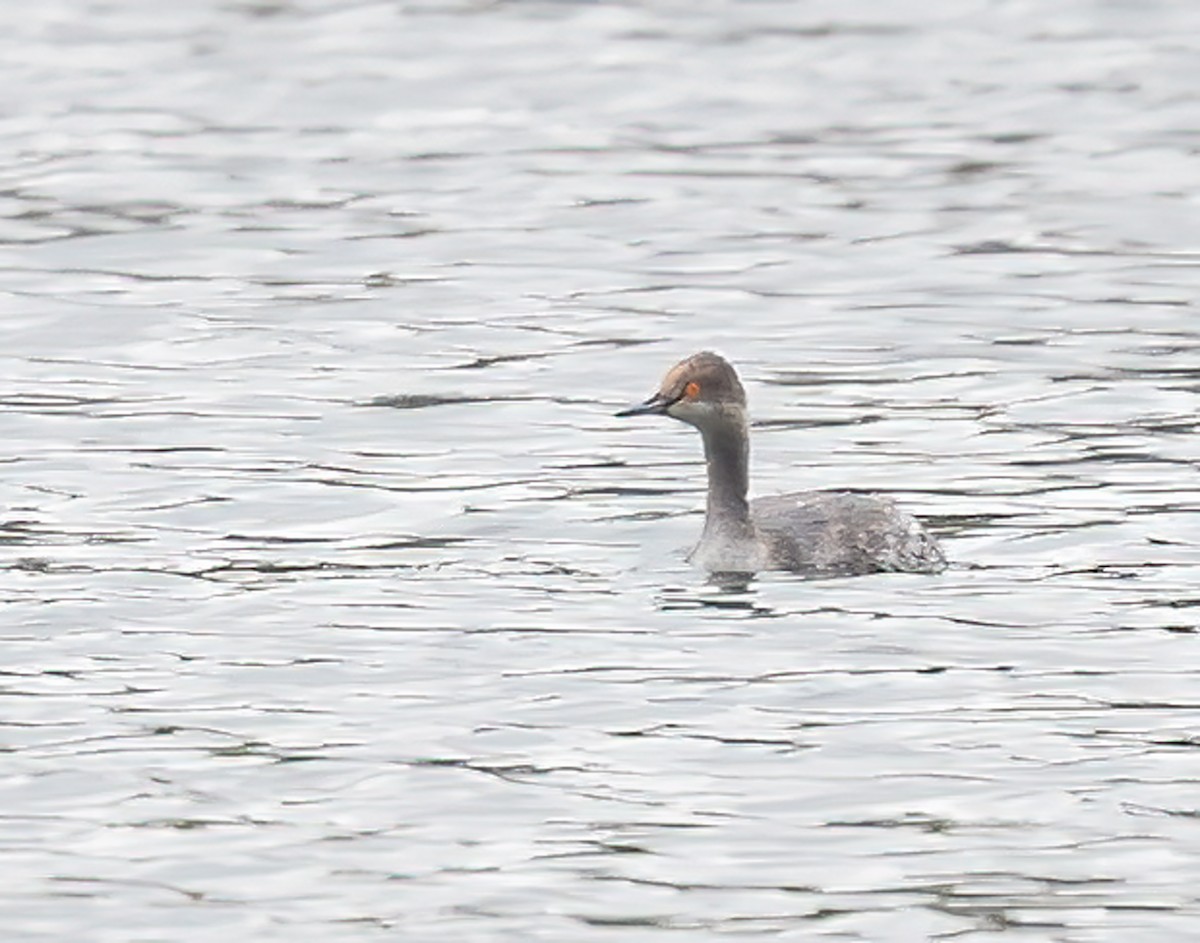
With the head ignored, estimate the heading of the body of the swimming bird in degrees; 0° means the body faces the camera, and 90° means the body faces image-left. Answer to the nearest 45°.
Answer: approximately 90°
